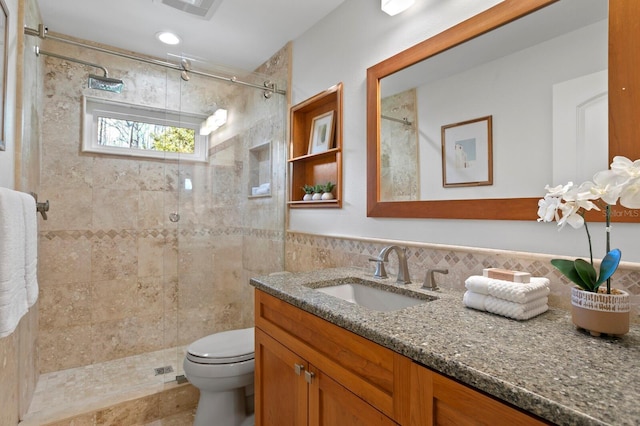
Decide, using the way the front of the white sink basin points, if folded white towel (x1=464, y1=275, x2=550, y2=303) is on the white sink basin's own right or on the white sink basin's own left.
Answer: on the white sink basin's own left

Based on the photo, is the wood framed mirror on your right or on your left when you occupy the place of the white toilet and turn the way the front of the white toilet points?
on your left

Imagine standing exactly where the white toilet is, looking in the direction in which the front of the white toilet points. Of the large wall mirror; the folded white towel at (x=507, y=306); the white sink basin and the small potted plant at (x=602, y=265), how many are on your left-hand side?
4

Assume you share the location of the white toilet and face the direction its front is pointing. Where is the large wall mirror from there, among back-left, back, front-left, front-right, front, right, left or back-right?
left

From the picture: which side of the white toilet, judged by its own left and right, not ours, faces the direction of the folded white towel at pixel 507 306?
left

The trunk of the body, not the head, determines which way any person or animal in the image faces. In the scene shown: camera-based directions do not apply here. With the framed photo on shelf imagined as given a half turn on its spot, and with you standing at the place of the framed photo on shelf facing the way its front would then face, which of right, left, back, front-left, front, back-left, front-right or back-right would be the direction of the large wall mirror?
right

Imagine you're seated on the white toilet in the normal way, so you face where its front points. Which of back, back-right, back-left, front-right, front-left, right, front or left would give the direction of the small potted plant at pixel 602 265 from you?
left

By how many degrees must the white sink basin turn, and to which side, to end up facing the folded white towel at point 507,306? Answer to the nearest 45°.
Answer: approximately 90° to its left

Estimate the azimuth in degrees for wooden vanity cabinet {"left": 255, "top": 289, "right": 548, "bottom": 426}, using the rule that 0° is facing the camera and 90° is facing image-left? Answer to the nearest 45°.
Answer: approximately 45°
